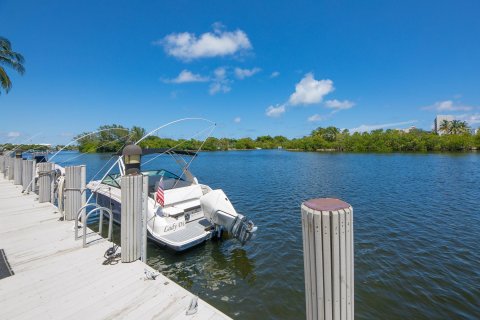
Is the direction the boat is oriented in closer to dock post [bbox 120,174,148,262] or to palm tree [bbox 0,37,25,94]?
the palm tree

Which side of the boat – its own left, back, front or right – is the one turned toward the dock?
left

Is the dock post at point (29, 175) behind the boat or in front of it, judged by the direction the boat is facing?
in front

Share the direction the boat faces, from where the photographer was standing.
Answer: facing away from the viewer and to the left of the viewer

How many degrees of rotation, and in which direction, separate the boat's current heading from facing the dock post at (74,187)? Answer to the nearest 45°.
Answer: approximately 45° to its left

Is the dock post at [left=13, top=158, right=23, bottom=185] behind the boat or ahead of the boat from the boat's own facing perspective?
ahead

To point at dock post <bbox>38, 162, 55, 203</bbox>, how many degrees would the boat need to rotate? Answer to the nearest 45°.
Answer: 0° — it already faces it
